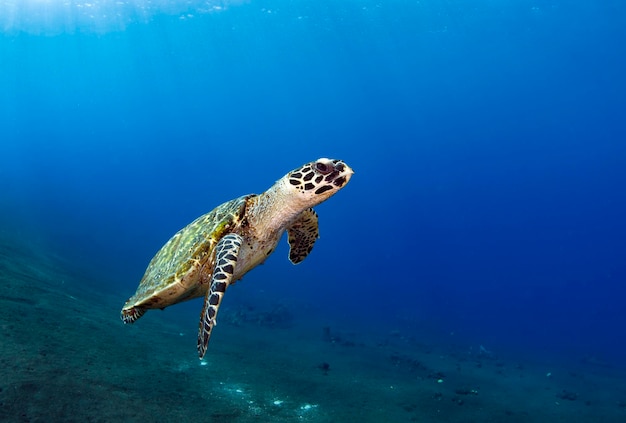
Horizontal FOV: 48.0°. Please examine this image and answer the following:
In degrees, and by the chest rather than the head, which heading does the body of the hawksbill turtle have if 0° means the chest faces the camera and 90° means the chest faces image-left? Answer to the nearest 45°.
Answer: approximately 315°
